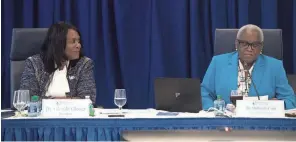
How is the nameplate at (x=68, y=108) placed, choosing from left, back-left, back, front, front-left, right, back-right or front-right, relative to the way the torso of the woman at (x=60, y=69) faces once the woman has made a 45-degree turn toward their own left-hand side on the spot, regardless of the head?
front-right

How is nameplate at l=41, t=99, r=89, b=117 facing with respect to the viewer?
toward the camera

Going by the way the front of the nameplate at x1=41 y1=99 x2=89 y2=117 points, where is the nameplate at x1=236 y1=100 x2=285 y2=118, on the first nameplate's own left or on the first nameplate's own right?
on the first nameplate's own left

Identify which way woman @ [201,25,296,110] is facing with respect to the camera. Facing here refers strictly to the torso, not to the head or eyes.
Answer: toward the camera

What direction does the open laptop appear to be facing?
away from the camera

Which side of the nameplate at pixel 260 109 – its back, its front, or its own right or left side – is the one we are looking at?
front

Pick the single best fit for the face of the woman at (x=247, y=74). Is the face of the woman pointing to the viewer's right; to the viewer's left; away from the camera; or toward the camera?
toward the camera

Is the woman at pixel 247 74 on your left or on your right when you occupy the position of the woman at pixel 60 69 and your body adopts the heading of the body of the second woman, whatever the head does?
on your left

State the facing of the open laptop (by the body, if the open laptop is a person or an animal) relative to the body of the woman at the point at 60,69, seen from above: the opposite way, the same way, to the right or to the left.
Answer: the opposite way

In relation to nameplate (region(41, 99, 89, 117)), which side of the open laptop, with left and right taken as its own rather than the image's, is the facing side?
left

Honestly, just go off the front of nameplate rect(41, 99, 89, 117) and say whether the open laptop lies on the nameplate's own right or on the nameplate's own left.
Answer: on the nameplate's own left

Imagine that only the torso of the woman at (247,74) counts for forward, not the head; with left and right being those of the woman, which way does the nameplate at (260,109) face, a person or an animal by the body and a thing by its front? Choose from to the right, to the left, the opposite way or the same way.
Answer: the same way

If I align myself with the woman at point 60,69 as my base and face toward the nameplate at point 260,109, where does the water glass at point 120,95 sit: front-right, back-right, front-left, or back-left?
front-right

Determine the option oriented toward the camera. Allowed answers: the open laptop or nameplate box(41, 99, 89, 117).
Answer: the nameplate
